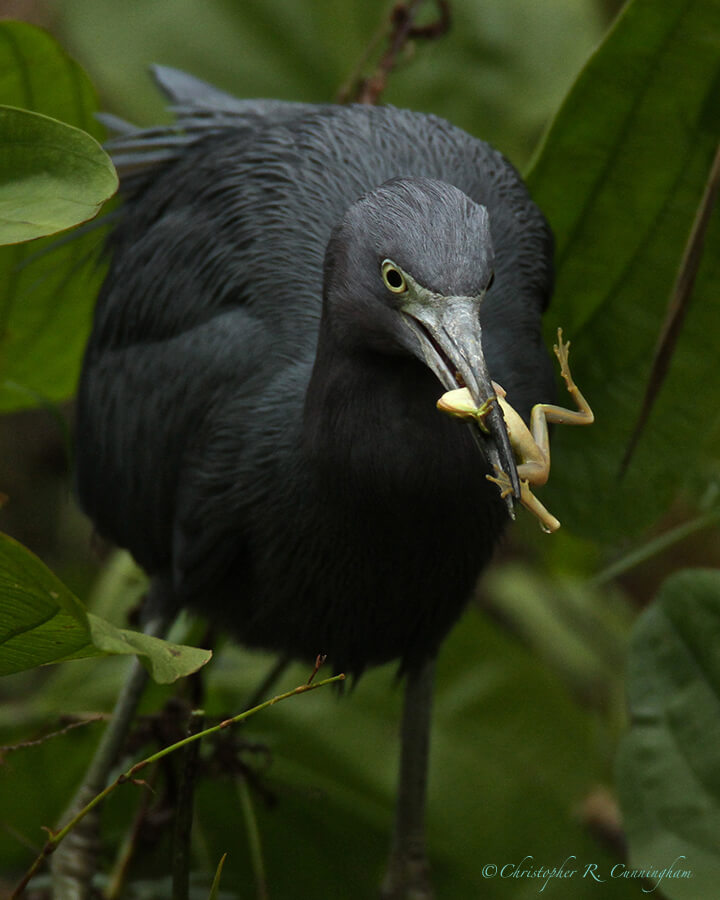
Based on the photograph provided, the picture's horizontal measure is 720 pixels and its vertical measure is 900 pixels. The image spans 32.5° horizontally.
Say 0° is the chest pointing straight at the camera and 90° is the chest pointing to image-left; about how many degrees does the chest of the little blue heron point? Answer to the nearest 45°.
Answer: approximately 315°

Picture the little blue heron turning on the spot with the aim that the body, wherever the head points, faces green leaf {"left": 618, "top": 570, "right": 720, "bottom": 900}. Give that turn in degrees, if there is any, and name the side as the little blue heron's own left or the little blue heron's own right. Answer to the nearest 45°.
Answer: approximately 45° to the little blue heron's own left

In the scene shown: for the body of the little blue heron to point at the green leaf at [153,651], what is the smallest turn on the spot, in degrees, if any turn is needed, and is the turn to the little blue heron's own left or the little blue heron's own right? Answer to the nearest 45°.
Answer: approximately 45° to the little blue heron's own right

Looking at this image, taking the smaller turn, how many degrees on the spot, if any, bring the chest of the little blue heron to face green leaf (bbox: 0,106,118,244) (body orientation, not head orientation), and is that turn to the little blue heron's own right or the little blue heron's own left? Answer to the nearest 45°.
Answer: approximately 90° to the little blue heron's own right

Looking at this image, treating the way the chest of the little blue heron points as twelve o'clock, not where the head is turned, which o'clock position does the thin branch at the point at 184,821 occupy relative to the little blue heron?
The thin branch is roughly at 3 o'clock from the little blue heron.

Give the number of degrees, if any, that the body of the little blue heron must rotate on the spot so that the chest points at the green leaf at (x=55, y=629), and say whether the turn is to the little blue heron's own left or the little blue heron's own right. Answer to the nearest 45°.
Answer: approximately 45° to the little blue heron's own right

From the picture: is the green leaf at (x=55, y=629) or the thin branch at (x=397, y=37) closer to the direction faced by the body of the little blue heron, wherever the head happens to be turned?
the green leaf
